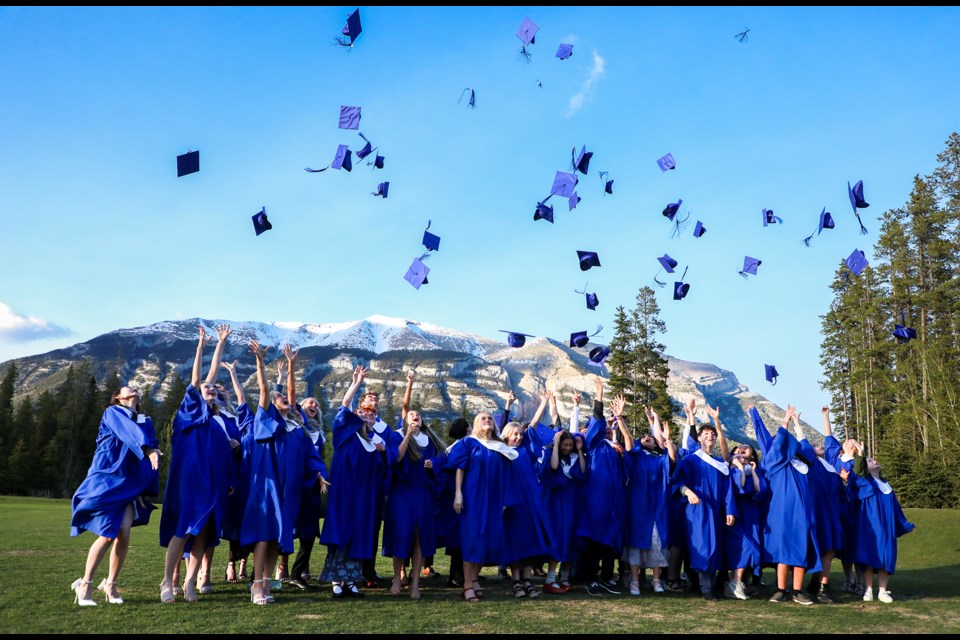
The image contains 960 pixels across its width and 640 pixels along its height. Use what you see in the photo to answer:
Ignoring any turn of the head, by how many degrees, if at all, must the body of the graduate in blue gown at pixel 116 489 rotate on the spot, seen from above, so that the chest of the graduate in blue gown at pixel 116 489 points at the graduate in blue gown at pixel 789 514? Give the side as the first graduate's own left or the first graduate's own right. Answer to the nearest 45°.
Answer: approximately 45° to the first graduate's own left
